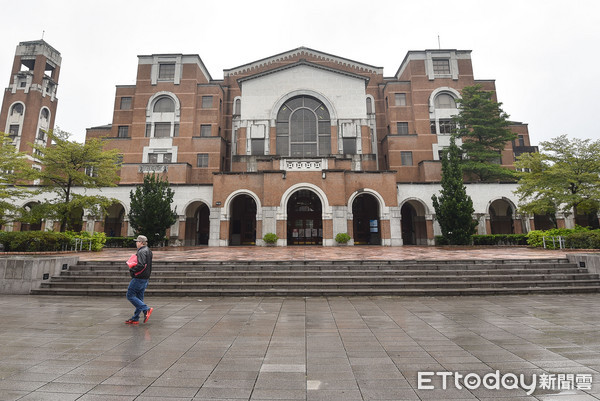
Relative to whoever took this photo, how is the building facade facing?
facing the viewer

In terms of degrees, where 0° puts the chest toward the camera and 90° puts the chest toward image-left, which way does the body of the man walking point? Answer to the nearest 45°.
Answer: approximately 90°

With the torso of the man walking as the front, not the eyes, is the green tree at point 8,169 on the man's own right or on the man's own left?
on the man's own right

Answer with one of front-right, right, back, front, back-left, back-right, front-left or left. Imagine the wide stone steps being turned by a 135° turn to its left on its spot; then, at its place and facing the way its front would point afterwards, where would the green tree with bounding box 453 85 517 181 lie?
front

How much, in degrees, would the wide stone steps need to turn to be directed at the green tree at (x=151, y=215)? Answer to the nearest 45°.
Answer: approximately 135° to its right

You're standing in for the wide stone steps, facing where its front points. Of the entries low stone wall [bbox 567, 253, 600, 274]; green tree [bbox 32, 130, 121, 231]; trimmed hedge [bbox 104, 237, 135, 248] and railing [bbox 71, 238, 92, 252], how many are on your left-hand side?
1

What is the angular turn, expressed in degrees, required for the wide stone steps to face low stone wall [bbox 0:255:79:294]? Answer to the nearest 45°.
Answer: approximately 90° to its right

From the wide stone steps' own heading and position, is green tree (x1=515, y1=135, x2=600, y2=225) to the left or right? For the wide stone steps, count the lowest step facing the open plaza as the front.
on its left

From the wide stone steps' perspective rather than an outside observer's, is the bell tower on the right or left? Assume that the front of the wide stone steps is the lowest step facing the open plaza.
on its right

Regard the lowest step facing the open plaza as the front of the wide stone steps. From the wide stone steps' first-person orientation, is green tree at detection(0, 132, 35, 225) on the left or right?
on its right

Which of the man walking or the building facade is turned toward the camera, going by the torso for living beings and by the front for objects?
the building facade

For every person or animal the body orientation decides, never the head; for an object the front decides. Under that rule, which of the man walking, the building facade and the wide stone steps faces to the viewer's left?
the man walking

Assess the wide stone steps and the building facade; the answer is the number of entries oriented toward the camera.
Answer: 2

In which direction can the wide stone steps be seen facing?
toward the camera

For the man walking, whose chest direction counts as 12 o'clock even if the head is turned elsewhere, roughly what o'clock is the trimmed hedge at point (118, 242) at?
The trimmed hedge is roughly at 3 o'clock from the man walking.

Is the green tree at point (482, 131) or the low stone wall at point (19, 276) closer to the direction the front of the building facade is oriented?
the low stone wall

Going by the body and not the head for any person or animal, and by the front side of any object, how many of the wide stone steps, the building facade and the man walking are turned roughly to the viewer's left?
1

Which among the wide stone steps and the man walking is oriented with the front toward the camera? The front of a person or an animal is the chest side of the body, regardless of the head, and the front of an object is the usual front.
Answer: the wide stone steps
